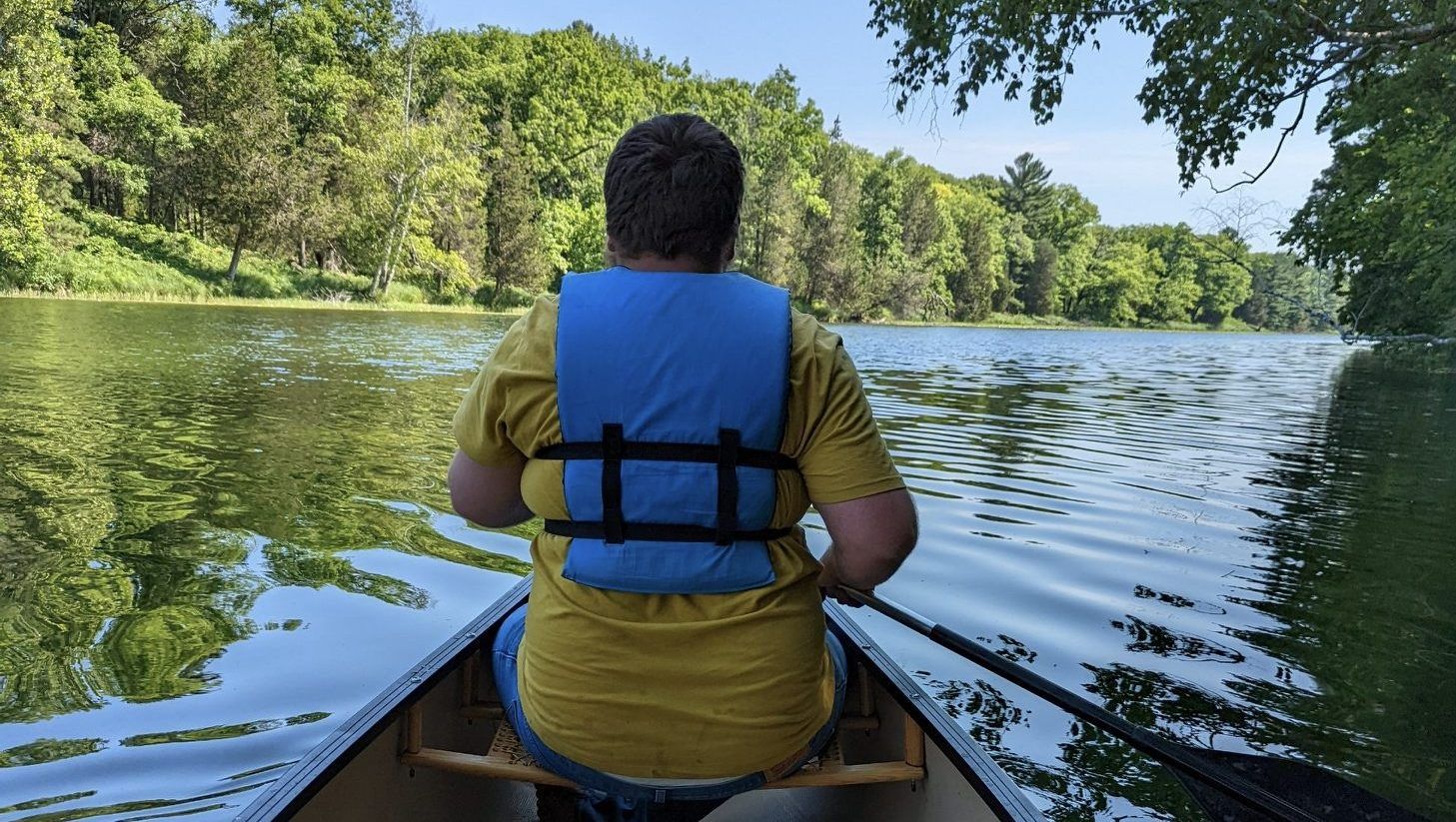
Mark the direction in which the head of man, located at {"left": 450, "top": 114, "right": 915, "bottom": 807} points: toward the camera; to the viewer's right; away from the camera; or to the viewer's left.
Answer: away from the camera

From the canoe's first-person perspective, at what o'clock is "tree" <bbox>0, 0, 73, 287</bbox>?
The tree is roughly at 11 o'clock from the canoe.

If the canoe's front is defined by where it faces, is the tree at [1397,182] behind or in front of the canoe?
in front

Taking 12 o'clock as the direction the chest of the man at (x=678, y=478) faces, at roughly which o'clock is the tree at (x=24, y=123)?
The tree is roughly at 11 o'clock from the man.

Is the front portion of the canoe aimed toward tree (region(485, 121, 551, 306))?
yes

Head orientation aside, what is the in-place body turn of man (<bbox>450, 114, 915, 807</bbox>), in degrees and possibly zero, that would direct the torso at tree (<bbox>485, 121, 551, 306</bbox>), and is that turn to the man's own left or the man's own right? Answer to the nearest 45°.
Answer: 0° — they already face it

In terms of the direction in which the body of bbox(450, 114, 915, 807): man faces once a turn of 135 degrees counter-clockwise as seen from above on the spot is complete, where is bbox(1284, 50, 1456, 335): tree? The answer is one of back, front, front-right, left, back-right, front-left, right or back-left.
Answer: back

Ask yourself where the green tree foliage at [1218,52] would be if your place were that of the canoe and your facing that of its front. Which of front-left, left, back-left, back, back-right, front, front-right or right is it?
front-right

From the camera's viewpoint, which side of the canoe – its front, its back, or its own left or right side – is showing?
back

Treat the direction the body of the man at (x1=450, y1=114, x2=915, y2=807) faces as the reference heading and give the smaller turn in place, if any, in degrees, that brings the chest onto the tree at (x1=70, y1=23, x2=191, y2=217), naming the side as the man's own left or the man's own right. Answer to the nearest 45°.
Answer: approximately 45° to the man's own left

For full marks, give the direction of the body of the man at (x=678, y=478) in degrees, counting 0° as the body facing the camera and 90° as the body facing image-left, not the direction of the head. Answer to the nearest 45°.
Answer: approximately 180°
